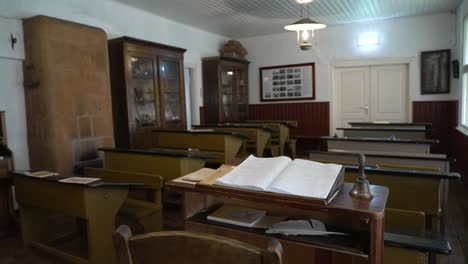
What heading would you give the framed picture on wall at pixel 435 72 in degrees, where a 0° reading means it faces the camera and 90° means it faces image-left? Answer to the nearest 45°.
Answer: approximately 0°

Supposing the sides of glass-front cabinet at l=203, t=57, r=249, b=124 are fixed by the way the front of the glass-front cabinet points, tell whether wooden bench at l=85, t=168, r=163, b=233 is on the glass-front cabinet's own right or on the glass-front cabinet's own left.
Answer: on the glass-front cabinet's own right

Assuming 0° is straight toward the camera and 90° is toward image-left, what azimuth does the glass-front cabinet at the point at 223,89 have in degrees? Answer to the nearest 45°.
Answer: approximately 315°

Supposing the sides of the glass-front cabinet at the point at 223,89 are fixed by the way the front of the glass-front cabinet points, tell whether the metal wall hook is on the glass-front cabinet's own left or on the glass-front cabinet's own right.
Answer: on the glass-front cabinet's own right

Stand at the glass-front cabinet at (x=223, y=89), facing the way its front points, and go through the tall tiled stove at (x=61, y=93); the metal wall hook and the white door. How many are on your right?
2

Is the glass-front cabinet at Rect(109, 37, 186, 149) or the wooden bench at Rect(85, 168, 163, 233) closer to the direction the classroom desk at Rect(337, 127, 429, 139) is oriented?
the wooden bench
